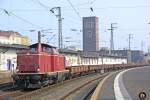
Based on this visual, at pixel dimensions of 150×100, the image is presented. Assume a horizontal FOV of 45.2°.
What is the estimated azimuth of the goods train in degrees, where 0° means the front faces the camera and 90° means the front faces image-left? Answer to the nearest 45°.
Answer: approximately 45°
